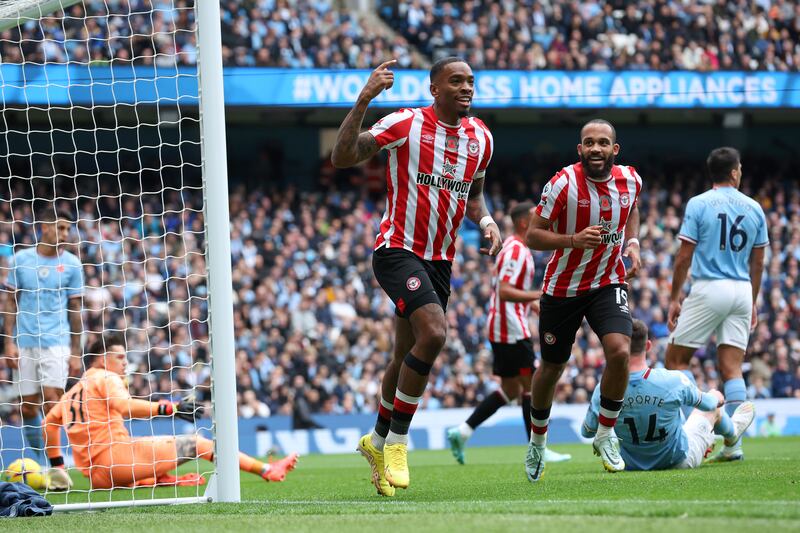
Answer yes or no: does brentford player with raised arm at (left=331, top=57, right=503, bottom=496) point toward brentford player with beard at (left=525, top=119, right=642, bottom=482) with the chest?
no

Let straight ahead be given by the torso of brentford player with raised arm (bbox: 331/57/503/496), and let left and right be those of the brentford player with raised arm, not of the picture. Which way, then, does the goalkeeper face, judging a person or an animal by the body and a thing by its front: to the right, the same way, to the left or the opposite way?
to the left

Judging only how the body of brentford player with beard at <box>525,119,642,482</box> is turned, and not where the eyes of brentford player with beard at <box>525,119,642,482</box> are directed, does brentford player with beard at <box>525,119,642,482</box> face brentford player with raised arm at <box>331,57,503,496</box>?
no

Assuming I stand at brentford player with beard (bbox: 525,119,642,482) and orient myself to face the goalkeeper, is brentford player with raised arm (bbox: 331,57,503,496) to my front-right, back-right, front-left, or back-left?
front-left

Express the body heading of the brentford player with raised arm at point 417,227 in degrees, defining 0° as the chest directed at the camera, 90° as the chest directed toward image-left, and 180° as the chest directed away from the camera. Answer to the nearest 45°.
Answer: approximately 315°

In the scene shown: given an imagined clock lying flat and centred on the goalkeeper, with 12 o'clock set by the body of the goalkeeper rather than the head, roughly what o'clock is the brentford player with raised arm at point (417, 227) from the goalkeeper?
The brentford player with raised arm is roughly at 3 o'clock from the goalkeeper.

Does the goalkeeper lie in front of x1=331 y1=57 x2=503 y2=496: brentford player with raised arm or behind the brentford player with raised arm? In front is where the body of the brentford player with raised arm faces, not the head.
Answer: behind

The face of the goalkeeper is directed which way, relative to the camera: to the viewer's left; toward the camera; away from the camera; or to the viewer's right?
to the viewer's right

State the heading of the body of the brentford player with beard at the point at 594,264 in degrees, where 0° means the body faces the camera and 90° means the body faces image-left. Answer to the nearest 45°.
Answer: approximately 315°

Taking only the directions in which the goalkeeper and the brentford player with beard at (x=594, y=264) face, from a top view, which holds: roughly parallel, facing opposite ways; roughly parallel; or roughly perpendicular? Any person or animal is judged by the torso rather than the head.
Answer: roughly perpendicular

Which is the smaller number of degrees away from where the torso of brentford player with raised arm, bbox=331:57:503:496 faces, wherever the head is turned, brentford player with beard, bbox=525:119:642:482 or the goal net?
the brentford player with beard
